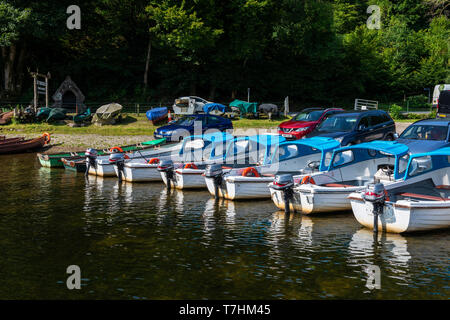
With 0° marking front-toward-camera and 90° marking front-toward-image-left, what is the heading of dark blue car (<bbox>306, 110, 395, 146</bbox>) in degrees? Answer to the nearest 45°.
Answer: approximately 45°

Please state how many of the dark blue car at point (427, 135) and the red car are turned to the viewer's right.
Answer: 0

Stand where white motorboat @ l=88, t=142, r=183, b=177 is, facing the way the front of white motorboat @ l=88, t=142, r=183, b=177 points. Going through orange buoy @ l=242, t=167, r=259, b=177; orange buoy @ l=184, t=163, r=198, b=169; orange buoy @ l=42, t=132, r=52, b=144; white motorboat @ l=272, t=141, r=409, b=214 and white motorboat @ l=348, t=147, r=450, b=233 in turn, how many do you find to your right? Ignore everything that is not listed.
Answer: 4

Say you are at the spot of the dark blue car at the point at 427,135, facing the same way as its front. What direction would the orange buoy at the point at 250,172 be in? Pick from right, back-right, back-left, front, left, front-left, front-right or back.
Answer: front

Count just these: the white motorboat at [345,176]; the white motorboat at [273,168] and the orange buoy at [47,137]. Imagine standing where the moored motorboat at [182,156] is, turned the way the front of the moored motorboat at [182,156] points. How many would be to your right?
2

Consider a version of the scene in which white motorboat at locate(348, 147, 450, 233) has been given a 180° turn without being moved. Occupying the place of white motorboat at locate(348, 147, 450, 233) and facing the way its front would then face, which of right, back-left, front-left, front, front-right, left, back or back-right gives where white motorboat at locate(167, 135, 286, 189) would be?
right

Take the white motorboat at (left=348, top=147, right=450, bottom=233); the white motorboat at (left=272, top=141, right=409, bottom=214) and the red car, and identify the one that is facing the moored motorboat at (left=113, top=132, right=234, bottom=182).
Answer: the red car

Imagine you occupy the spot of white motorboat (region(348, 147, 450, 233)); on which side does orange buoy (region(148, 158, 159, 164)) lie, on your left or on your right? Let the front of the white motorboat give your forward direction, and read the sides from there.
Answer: on your left

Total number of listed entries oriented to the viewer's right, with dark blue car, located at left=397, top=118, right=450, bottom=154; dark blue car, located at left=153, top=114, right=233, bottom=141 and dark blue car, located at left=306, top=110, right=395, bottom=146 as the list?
0

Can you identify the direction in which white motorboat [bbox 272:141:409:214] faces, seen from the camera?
facing away from the viewer and to the right of the viewer

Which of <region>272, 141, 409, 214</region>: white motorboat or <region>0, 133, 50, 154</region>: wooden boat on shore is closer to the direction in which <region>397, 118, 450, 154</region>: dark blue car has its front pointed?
the white motorboat

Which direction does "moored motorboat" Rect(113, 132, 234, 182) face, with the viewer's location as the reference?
facing away from the viewer and to the right of the viewer
